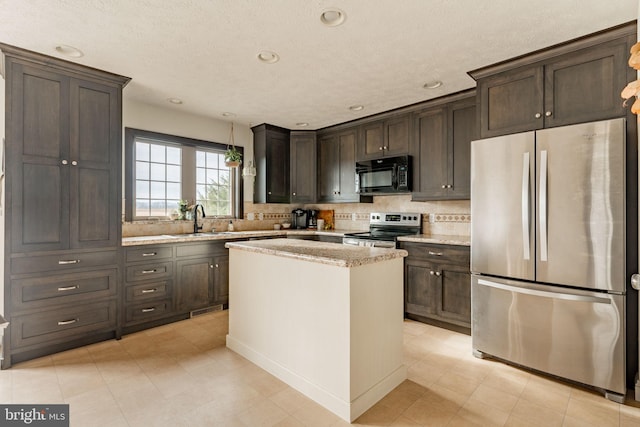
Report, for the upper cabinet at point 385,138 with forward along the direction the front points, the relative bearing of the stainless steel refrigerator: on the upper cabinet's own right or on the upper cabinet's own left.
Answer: on the upper cabinet's own left

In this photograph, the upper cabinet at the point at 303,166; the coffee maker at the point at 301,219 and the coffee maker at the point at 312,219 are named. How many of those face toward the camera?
3

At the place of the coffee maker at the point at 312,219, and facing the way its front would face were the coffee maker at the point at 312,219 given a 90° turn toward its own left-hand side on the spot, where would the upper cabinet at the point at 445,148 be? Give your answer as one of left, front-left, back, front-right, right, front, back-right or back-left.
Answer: front-right

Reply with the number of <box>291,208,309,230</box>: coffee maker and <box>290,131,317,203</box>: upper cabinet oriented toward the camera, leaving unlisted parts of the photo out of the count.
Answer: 2

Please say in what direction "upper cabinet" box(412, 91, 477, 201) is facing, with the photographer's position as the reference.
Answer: facing the viewer and to the left of the viewer

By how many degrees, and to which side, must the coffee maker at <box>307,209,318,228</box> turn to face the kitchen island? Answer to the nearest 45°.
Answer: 0° — it already faces it

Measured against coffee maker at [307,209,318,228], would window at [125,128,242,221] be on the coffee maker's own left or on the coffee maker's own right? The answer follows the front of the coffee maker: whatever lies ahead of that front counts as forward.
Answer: on the coffee maker's own right

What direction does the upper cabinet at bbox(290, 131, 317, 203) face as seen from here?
toward the camera

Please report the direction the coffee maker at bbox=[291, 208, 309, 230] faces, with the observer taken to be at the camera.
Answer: facing the viewer

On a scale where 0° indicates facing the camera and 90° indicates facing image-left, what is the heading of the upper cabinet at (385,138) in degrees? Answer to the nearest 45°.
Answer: approximately 45°
